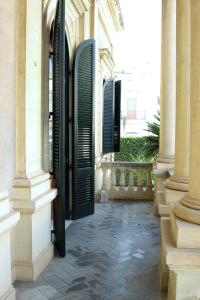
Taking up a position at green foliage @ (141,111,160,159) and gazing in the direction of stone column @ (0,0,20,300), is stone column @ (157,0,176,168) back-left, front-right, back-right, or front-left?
front-left

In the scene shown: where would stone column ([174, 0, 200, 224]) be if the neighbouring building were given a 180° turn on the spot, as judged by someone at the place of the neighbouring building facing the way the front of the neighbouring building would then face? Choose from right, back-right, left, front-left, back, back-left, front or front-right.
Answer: back

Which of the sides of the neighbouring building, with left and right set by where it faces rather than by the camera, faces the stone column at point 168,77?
front

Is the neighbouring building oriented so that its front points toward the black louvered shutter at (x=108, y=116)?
yes

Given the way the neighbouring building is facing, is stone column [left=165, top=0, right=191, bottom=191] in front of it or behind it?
in front

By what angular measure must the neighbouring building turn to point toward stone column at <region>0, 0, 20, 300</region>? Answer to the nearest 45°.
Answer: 0° — it already faces it

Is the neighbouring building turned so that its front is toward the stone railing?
yes

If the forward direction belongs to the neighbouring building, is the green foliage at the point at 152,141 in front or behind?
in front

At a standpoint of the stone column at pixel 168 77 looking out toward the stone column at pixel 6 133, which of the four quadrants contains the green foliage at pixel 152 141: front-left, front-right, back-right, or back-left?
back-right

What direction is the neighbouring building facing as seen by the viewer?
toward the camera
